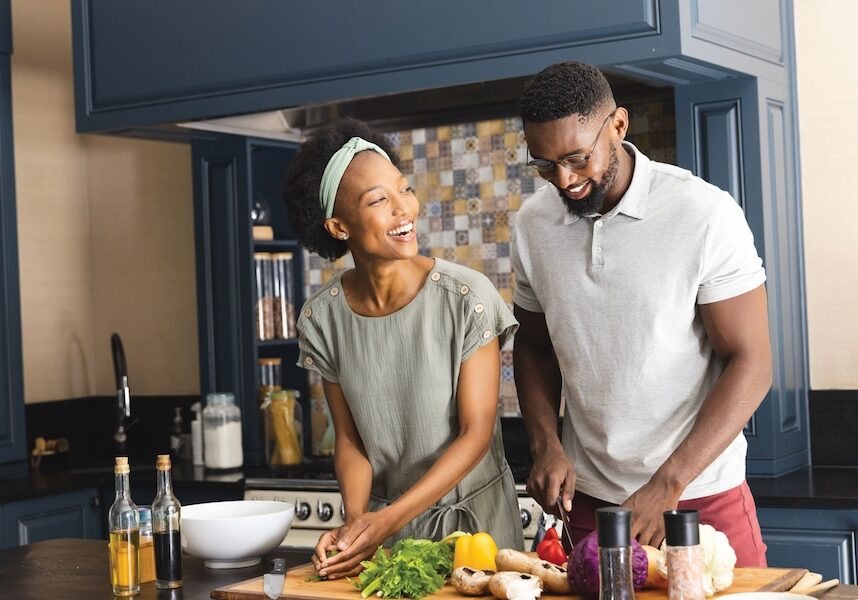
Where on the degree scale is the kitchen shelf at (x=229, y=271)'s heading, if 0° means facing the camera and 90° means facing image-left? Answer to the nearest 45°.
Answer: approximately 315°

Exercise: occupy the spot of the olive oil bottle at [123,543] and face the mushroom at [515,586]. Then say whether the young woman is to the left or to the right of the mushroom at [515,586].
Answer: left

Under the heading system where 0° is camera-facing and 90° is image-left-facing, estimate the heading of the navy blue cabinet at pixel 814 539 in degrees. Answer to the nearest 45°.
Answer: approximately 0°

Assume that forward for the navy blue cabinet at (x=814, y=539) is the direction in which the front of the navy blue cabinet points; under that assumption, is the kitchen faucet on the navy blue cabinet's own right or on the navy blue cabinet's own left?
on the navy blue cabinet's own right
